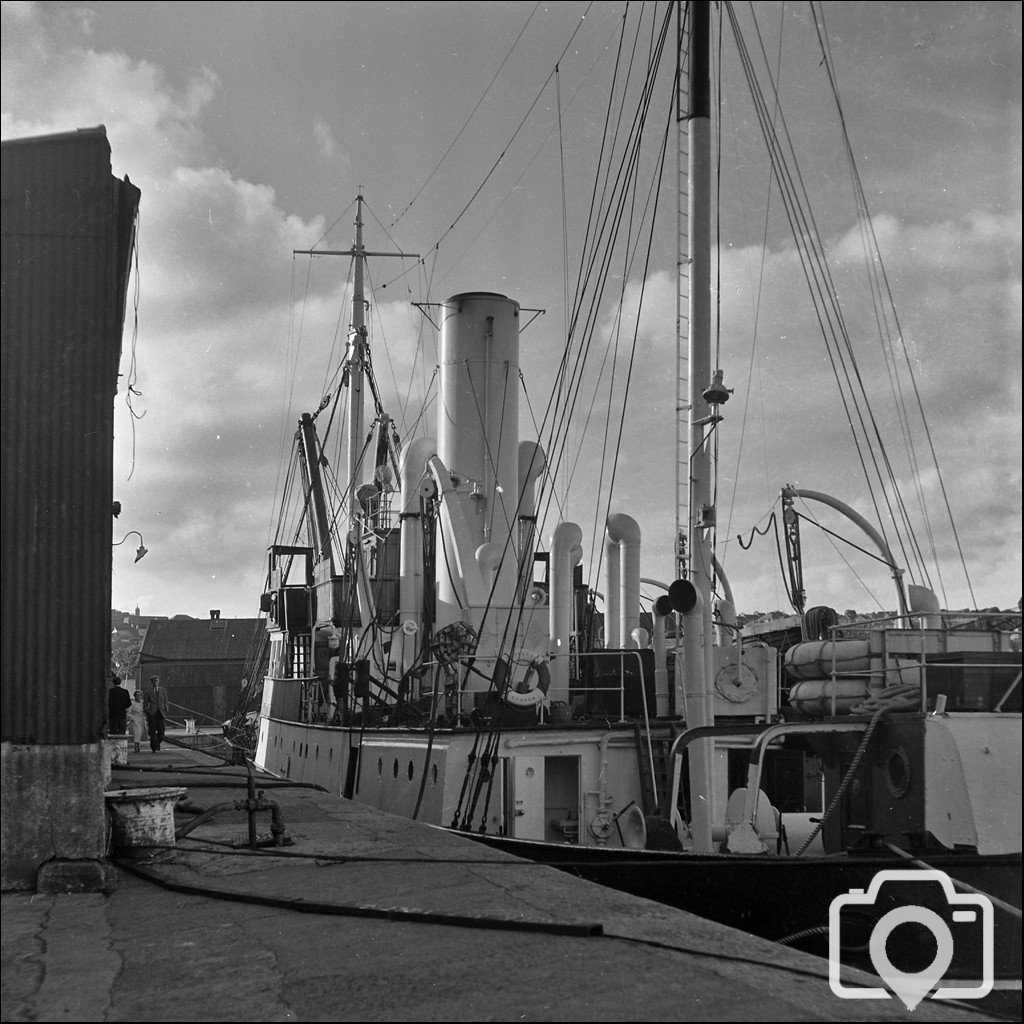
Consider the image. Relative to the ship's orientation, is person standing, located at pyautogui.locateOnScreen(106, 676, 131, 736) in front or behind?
in front

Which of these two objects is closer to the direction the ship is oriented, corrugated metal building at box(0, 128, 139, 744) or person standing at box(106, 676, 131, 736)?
the person standing

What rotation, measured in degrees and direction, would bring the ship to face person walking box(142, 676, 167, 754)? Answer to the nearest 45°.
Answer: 0° — it already faces them

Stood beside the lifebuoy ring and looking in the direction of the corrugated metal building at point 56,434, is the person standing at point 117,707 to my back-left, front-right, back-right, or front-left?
back-right

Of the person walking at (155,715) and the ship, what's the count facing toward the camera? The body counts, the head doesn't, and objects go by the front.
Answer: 1

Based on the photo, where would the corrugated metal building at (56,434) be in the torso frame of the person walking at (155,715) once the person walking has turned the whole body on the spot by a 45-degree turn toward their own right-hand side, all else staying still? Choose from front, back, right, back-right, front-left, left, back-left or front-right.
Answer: front-left

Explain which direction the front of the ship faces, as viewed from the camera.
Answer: facing away from the viewer and to the left of the viewer

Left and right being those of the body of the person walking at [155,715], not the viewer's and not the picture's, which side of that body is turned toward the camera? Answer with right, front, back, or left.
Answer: front
